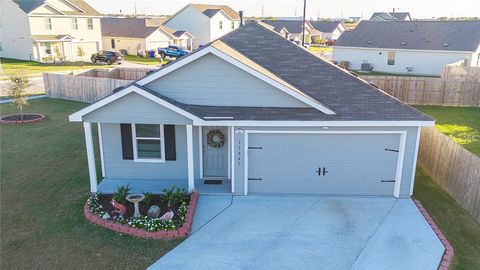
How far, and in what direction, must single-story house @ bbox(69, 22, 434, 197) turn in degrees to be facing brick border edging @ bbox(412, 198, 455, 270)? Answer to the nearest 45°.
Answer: approximately 45° to its left

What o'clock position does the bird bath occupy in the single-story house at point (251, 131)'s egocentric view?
The bird bath is roughly at 2 o'clock from the single-story house.

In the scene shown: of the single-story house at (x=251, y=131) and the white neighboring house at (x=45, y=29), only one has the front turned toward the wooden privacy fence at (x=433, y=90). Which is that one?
the white neighboring house

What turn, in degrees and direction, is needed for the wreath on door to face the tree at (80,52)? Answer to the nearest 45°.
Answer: approximately 135° to its right

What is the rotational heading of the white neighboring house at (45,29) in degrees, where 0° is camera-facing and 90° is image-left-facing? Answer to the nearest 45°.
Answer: approximately 315°

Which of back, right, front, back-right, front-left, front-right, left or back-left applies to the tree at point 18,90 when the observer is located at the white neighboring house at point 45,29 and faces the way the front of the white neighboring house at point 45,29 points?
front-right
